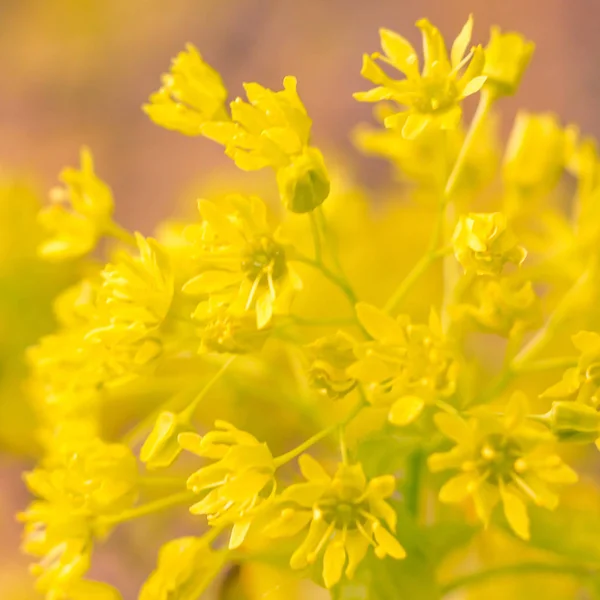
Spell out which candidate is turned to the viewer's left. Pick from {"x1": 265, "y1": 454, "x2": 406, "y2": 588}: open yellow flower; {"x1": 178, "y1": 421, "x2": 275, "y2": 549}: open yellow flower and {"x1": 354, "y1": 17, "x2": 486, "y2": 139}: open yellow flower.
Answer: {"x1": 178, "y1": 421, "x2": 275, "y2": 549}: open yellow flower

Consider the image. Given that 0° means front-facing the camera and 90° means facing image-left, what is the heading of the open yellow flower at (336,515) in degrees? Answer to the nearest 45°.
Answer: approximately 0°
